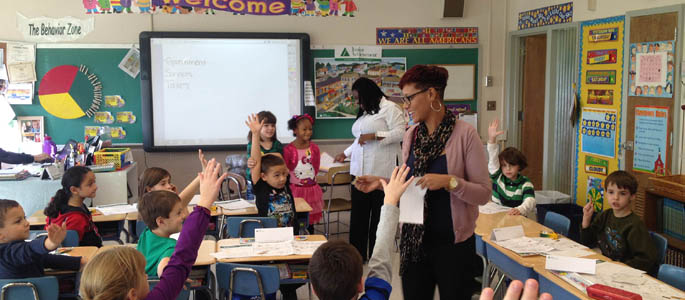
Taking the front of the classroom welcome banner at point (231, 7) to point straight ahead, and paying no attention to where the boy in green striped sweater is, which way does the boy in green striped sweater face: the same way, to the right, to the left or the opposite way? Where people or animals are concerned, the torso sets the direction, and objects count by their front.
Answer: the same way

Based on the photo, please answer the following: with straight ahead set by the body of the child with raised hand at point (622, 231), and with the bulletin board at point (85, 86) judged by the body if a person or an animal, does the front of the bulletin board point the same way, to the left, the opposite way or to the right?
to the left

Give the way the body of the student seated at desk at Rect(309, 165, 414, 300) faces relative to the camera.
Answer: away from the camera

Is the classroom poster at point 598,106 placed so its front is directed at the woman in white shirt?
yes

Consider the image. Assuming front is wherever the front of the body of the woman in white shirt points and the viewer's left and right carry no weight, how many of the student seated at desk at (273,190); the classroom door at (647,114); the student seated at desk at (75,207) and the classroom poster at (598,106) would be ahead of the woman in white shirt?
2

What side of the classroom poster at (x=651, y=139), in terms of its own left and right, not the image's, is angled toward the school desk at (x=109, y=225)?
front

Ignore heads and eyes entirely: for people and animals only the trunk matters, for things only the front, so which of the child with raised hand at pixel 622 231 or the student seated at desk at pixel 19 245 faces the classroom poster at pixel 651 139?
the student seated at desk

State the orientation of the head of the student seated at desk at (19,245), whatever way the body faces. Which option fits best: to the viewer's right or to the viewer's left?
to the viewer's right

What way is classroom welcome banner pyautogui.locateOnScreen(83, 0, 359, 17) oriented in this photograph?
toward the camera

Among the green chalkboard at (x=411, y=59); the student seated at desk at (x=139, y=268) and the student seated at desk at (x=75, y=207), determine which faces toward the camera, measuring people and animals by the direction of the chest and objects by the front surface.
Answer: the green chalkboard

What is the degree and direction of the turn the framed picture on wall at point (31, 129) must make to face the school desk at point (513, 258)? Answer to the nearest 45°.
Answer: approximately 45° to its left

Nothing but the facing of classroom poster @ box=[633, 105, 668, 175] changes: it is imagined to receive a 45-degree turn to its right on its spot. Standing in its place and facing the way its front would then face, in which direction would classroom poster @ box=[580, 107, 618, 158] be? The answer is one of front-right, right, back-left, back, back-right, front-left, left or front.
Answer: front-right
